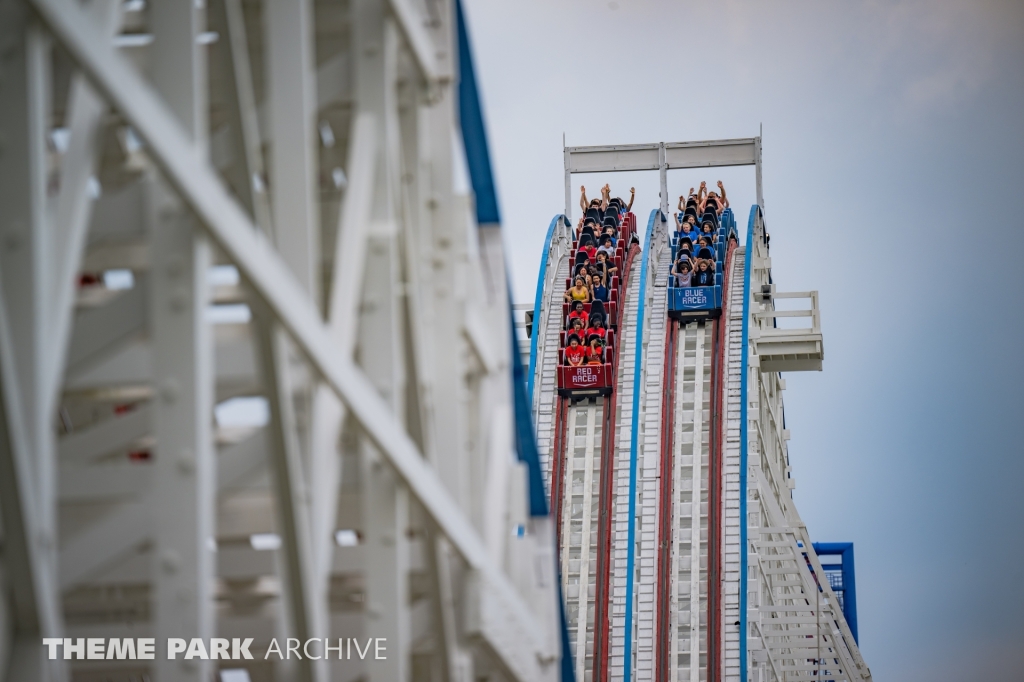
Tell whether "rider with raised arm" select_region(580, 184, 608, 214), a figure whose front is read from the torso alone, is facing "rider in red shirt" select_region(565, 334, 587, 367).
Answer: yes

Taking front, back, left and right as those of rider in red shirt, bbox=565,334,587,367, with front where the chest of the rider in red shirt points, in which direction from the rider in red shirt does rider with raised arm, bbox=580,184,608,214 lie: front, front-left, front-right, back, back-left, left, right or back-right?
back

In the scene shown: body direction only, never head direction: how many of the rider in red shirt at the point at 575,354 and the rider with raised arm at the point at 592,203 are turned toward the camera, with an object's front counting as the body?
2

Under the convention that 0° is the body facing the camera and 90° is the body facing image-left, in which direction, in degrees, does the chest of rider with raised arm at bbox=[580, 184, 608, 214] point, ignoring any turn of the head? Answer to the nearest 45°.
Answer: approximately 0°

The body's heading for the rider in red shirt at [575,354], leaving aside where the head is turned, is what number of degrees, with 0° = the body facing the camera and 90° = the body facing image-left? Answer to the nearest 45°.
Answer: approximately 0°
